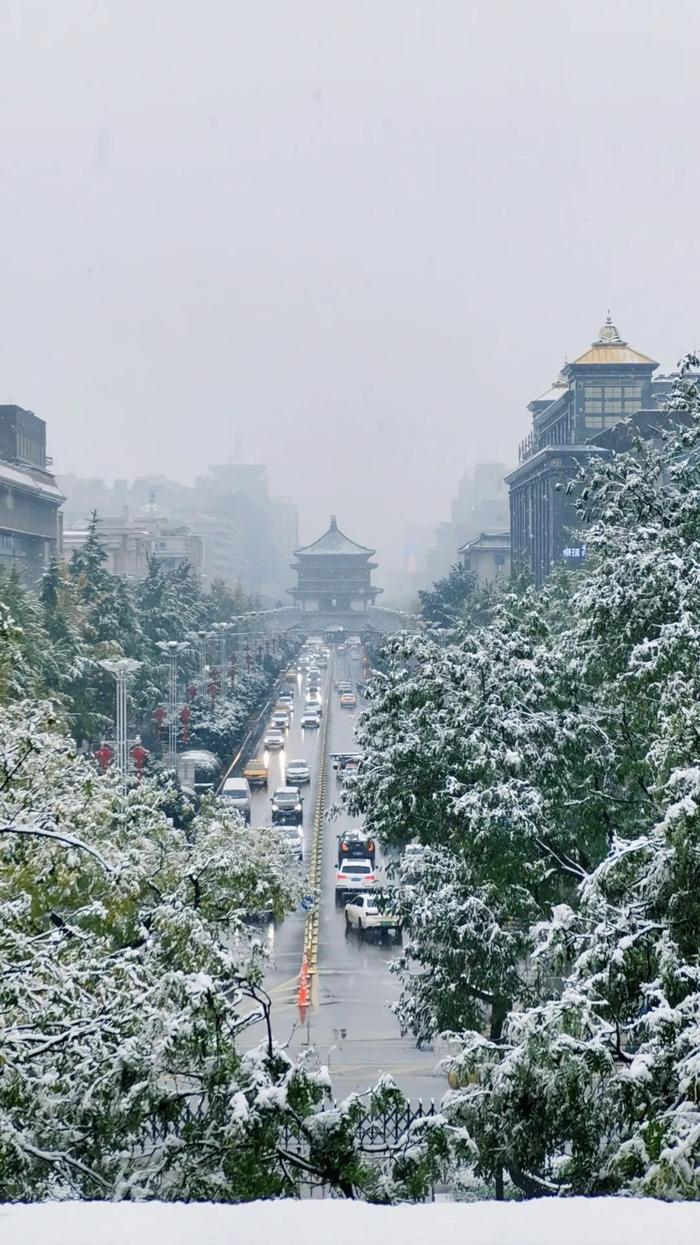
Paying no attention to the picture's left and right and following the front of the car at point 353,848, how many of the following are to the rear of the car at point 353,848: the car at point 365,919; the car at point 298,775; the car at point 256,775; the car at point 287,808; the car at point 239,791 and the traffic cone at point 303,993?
2

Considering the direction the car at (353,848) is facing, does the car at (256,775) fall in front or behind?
in front

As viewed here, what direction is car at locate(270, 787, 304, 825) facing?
toward the camera

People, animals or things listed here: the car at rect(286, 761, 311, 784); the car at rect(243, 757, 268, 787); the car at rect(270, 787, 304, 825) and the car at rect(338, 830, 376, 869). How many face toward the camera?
3

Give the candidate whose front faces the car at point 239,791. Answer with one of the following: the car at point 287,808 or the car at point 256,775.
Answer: the car at point 256,775

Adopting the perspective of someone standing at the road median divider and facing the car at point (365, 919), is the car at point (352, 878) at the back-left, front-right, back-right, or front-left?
front-left

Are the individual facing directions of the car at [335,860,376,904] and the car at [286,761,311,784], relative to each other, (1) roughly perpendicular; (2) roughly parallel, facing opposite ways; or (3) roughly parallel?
roughly parallel, facing opposite ways

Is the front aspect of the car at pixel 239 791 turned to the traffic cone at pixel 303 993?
yes

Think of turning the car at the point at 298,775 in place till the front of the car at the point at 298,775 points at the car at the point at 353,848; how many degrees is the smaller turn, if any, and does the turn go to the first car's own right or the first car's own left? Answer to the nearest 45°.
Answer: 0° — it already faces it

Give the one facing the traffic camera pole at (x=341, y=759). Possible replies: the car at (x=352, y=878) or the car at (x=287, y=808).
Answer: the car at (x=352, y=878)

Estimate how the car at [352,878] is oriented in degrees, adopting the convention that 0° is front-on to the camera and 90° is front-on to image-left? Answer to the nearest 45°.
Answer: approximately 180°

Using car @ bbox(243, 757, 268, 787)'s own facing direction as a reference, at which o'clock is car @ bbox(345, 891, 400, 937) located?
car @ bbox(345, 891, 400, 937) is roughly at 12 o'clock from car @ bbox(243, 757, 268, 787).

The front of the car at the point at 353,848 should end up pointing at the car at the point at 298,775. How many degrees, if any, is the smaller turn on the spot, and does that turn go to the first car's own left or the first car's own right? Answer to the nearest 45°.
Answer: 0° — it already faces it

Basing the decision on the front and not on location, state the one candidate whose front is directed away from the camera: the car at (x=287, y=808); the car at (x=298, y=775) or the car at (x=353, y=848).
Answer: the car at (x=353, y=848)

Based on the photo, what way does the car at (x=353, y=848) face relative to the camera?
away from the camera

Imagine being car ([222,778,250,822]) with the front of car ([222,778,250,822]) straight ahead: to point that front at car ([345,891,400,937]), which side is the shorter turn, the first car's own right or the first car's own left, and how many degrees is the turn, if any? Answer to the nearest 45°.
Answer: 0° — it already faces it

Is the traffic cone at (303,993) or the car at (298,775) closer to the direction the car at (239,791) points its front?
the traffic cone

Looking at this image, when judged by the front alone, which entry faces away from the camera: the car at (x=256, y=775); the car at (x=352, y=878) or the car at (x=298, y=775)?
the car at (x=352, y=878)

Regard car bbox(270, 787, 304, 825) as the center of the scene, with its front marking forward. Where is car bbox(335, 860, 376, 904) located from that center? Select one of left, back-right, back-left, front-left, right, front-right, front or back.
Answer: front

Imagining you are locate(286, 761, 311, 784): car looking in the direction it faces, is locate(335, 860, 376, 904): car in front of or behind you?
in front
